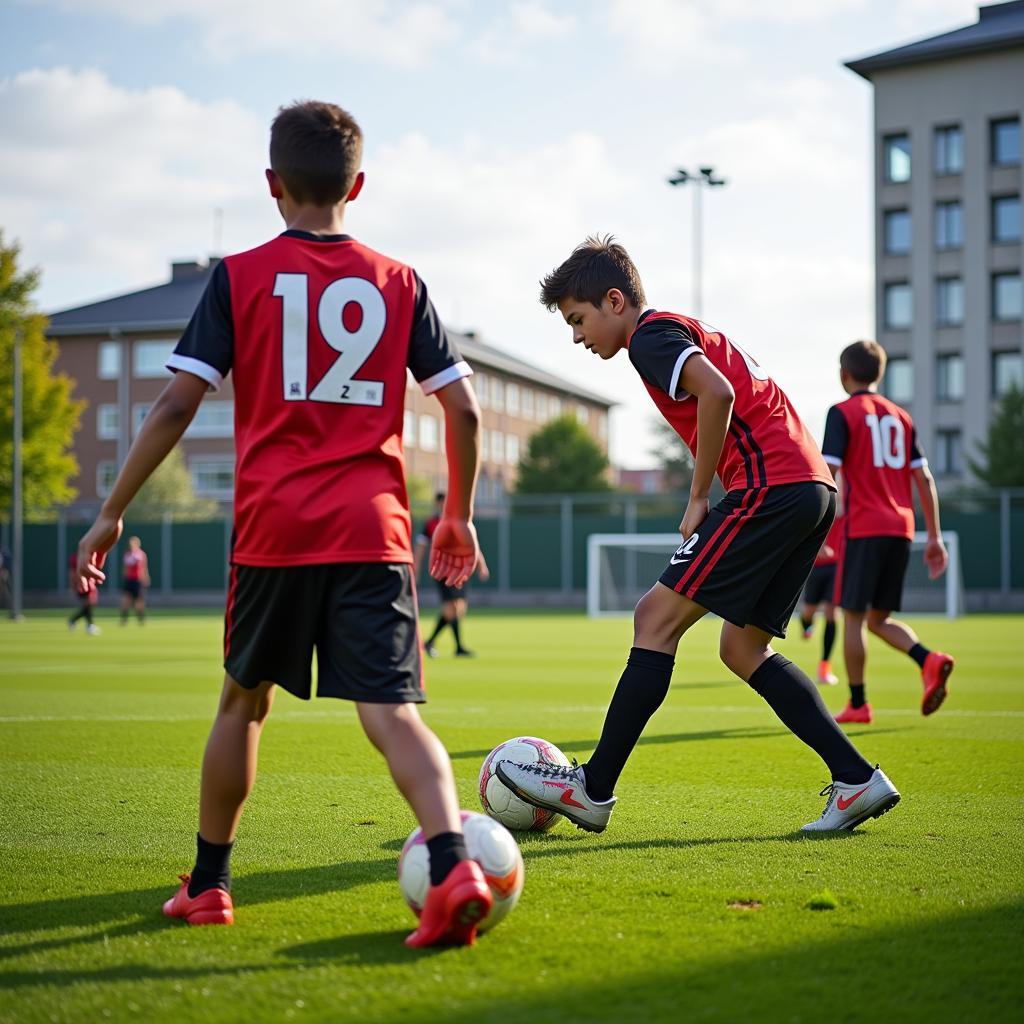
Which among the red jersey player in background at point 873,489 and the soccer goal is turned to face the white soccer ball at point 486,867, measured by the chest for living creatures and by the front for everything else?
the soccer goal

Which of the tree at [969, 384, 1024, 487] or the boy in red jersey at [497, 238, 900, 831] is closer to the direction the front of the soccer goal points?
the boy in red jersey

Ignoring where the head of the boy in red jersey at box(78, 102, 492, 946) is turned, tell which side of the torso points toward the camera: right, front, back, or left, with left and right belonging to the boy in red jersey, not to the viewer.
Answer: back

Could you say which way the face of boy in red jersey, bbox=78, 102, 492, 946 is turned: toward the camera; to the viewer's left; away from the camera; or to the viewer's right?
away from the camera

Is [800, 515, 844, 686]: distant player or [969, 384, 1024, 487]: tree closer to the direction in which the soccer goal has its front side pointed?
the distant player

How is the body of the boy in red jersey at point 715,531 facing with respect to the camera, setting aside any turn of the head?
to the viewer's left

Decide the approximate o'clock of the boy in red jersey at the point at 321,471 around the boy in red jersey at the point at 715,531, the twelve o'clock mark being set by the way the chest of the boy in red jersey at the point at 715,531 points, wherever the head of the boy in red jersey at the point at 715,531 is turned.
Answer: the boy in red jersey at the point at 321,471 is roughly at 10 o'clock from the boy in red jersey at the point at 715,531.

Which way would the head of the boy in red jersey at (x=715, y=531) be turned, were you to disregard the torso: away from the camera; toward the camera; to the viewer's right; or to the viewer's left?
to the viewer's left

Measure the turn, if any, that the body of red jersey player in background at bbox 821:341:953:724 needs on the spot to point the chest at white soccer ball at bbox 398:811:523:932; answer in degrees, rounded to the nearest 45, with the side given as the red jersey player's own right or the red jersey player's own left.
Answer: approximately 135° to the red jersey player's own left
